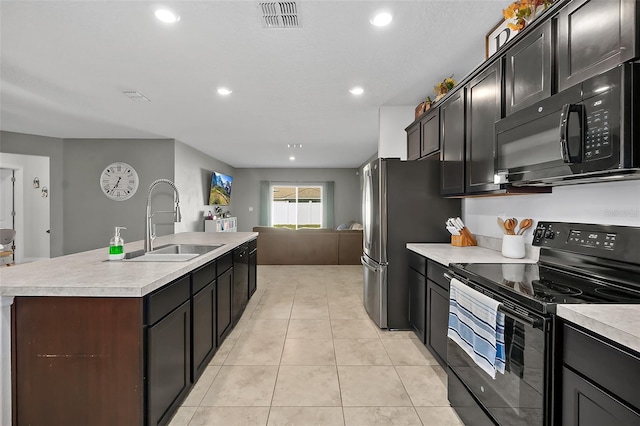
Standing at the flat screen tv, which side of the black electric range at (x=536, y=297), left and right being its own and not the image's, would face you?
right

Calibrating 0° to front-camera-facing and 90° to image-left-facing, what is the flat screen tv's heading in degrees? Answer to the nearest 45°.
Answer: approximately 315°

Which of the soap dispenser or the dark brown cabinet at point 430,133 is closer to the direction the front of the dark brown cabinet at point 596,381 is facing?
the soap dispenser

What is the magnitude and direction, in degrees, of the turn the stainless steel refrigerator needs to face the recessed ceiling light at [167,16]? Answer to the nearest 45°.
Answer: approximately 45° to its left

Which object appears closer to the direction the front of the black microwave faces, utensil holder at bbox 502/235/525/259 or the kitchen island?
the kitchen island

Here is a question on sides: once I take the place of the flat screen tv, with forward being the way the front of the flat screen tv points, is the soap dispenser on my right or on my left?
on my right

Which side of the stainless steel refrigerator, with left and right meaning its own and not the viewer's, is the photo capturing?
left

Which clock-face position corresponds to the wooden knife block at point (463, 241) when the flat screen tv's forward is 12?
The wooden knife block is roughly at 1 o'clock from the flat screen tv.

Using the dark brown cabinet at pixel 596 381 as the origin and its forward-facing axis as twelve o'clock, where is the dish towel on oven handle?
The dish towel on oven handle is roughly at 3 o'clock from the dark brown cabinet.

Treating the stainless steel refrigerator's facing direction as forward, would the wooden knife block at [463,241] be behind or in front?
behind

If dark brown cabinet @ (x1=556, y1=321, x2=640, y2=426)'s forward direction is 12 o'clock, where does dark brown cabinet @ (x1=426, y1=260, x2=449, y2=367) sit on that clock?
dark brown cabinet @ (x1=426, y1=260, x2=449, y2=367) is roughly at 3 o'clock from dark brown cabinet @ (x1=556, y1=321, x2=640, y2=426).

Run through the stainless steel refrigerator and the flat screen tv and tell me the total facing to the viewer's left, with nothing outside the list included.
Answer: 1

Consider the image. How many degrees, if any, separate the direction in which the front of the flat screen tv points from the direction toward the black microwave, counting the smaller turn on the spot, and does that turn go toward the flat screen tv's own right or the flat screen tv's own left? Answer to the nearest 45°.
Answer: approximately 45° to the flat screen tv's own right
